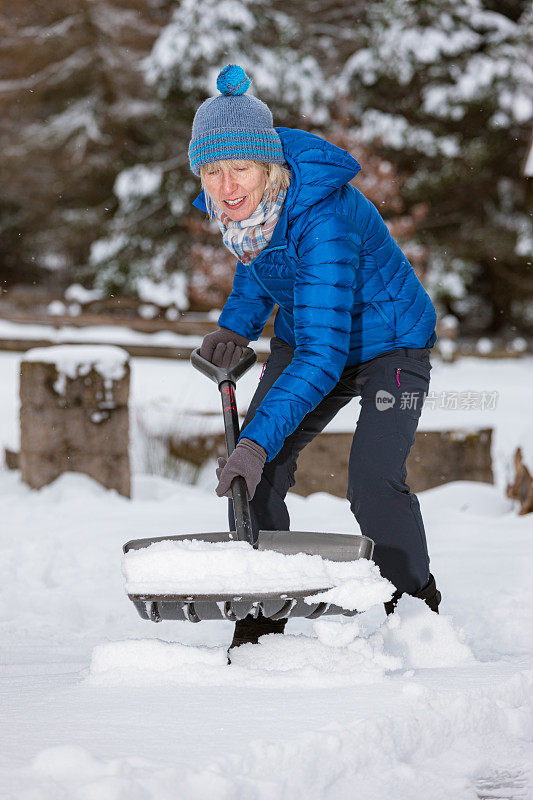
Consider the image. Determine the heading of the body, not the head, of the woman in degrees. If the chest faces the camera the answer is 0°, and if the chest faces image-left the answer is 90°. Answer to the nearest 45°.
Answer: approximately 45°

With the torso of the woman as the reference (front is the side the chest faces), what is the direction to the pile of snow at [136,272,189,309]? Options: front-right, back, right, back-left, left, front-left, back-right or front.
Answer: back-right

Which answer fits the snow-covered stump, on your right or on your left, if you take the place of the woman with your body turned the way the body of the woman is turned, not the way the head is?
on your right

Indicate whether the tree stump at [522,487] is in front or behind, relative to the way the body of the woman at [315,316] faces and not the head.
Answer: behind
